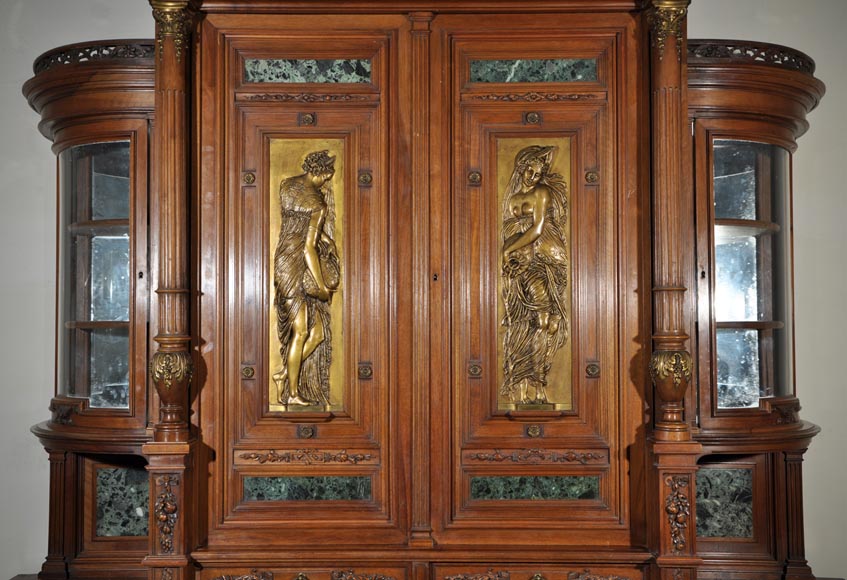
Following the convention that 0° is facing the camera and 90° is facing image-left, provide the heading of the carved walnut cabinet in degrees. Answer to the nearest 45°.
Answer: approximately 0°
